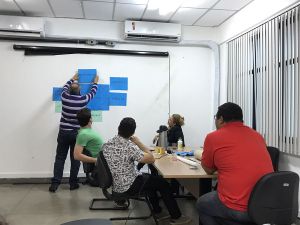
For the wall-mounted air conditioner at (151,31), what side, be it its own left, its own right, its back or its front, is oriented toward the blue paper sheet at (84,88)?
right

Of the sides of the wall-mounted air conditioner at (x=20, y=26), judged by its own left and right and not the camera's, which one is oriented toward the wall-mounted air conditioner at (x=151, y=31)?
left

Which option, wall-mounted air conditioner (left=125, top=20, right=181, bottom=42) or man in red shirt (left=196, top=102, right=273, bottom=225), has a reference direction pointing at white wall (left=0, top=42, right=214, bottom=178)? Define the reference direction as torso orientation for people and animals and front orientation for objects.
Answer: the man in red shirt

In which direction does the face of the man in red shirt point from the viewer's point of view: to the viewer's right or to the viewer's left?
to the viewer's left

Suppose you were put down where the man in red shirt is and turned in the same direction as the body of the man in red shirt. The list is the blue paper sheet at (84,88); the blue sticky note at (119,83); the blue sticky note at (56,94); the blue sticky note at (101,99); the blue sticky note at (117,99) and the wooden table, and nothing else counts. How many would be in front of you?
6

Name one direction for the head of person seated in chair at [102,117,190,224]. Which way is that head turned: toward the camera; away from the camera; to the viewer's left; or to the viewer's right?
away from the camera

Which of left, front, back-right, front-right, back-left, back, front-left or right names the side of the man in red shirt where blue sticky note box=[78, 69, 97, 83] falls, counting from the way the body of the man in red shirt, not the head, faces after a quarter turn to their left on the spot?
right

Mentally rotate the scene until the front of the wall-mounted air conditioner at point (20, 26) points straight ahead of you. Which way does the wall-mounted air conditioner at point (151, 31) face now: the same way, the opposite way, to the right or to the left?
the same way

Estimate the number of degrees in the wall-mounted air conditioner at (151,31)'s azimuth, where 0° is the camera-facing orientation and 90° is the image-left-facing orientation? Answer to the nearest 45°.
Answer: approximately 0°

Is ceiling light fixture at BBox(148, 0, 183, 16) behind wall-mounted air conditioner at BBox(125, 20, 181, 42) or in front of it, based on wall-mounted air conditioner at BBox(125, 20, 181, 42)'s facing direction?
in front

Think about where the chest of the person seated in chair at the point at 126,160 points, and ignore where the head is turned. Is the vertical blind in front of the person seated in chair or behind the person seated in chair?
in front

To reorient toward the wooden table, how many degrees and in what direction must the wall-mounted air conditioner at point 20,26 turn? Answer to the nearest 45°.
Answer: approximately 45° to its left

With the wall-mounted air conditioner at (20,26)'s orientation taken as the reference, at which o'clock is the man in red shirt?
The man in red shirt is roughly at 11 o'clock from the wall-mounted air conditioner.

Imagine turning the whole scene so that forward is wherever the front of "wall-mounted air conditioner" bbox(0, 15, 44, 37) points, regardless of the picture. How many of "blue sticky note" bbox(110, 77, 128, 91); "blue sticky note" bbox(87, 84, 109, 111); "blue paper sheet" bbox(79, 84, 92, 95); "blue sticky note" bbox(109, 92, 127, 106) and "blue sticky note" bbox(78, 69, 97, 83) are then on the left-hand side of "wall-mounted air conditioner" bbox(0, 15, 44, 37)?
5

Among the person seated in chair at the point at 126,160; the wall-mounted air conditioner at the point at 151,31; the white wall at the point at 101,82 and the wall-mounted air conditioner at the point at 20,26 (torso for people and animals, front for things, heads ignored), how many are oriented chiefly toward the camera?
3
